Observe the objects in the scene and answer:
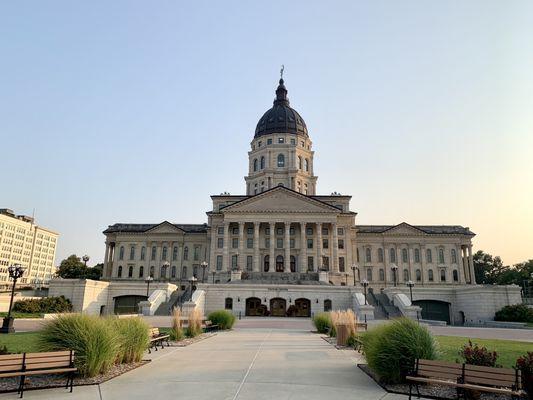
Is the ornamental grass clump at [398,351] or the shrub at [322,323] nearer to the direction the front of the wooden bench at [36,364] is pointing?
the ornamental grass clump

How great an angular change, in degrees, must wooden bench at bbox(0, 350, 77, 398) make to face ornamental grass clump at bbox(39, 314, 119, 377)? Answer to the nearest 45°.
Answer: approximately 135° to its left
